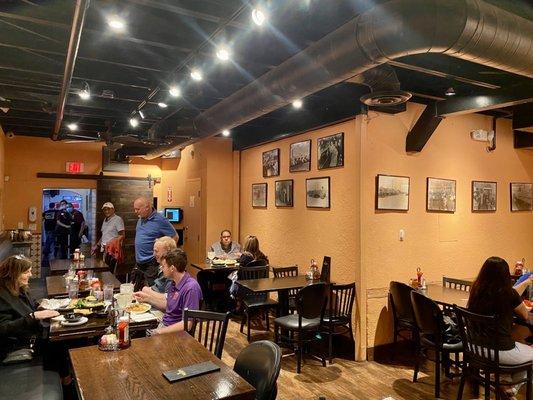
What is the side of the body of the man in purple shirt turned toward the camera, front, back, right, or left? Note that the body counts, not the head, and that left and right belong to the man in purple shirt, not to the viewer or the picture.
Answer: left

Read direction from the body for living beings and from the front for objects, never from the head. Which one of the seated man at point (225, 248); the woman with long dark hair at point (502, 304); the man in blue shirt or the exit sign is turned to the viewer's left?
the man in blue shirt

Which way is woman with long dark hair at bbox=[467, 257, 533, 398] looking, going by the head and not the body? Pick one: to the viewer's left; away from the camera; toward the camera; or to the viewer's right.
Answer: away from the camera

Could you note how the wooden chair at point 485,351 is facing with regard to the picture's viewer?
facing away from the viewer and to the right of the viewer

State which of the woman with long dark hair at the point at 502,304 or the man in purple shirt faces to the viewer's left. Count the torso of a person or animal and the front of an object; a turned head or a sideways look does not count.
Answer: the man in purple shirt

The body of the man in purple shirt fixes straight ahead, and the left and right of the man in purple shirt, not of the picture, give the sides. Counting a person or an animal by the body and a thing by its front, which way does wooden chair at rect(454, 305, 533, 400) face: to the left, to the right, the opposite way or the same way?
the opposite way

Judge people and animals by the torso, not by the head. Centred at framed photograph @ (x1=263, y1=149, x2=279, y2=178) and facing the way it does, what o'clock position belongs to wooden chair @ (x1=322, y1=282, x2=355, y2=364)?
The wooden chair is roughly at 10 o'clock from the framed photograph.

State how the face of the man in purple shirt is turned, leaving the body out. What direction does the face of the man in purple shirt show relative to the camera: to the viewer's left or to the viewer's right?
to the viewer's left

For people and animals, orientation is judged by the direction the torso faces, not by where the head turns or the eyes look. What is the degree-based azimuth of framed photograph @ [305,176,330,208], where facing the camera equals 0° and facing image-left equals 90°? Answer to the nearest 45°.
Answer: approximately 45°

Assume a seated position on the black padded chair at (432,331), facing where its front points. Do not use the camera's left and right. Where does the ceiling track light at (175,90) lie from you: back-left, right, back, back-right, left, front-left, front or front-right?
back-left
